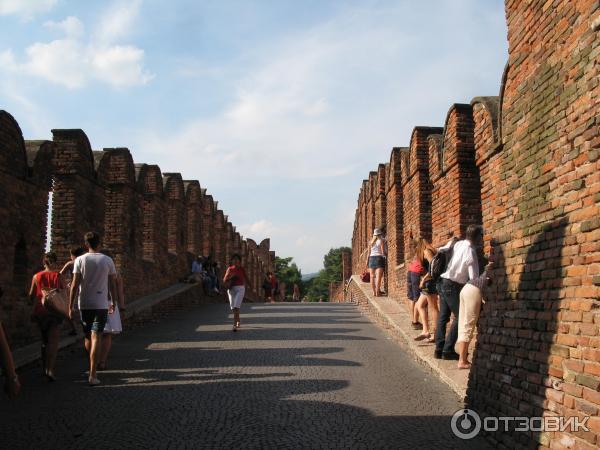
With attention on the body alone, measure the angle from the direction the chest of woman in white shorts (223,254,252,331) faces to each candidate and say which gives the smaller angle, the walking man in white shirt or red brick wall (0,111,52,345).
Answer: the walking man in white shirt

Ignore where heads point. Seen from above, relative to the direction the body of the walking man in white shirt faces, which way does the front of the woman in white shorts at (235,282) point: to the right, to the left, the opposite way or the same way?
the opposite way

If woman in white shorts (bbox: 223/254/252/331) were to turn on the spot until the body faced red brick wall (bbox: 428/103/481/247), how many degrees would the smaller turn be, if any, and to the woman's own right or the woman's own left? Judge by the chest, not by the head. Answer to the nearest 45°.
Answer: approximately 45° to the woman's own left

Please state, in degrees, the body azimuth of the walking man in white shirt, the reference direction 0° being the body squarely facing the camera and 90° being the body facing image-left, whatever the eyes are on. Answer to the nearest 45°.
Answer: approximately 180°

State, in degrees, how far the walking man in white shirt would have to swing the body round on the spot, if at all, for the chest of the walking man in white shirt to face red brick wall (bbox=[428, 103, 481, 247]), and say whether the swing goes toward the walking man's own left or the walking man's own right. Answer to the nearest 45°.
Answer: approximately 90° to the walking man's own right

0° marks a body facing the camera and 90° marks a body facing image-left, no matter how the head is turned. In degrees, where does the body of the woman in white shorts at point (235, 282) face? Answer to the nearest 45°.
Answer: approximately 0°

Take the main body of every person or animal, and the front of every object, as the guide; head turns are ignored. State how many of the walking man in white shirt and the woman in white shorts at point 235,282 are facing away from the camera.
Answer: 1
